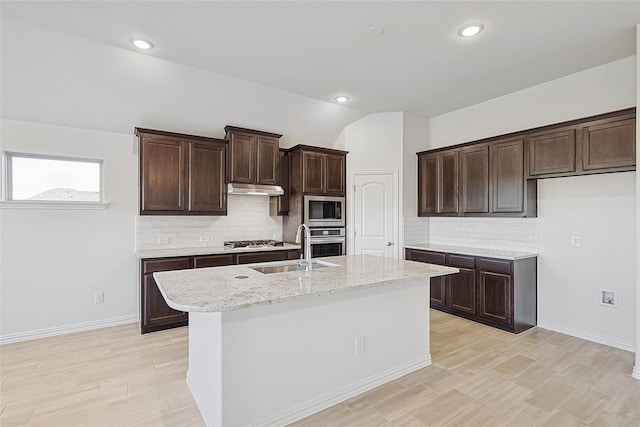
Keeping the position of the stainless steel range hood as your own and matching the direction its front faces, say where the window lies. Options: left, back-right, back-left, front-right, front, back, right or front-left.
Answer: right

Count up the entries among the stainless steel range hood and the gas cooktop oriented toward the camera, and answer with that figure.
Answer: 2

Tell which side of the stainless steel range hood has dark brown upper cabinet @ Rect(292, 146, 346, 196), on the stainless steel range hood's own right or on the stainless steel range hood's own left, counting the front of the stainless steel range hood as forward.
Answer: on the stainless steel range hood's own left

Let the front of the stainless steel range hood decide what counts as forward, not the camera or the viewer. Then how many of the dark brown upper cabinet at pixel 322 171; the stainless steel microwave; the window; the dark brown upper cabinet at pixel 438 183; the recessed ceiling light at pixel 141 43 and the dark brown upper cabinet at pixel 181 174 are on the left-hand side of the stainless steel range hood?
3

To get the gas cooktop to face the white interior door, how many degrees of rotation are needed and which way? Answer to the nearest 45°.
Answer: approximately 90° to its left

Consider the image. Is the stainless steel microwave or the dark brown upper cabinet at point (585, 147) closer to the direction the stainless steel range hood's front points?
the dark brown upper cabinet

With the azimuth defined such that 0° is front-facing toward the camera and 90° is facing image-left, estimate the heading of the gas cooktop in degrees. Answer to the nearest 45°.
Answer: approximately 0°

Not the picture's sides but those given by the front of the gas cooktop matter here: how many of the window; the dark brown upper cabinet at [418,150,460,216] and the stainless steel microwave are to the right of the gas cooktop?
1

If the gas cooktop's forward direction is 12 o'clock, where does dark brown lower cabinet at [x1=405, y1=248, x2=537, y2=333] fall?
The dark brown lower cabinet is roughly at 10 o'clock from the gas cooktop.

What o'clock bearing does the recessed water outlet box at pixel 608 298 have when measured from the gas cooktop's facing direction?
The recessed water outlet box is roughly at 10 o'clock from the gas cooktop.

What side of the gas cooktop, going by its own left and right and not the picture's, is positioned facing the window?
right

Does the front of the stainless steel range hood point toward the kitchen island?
yes
